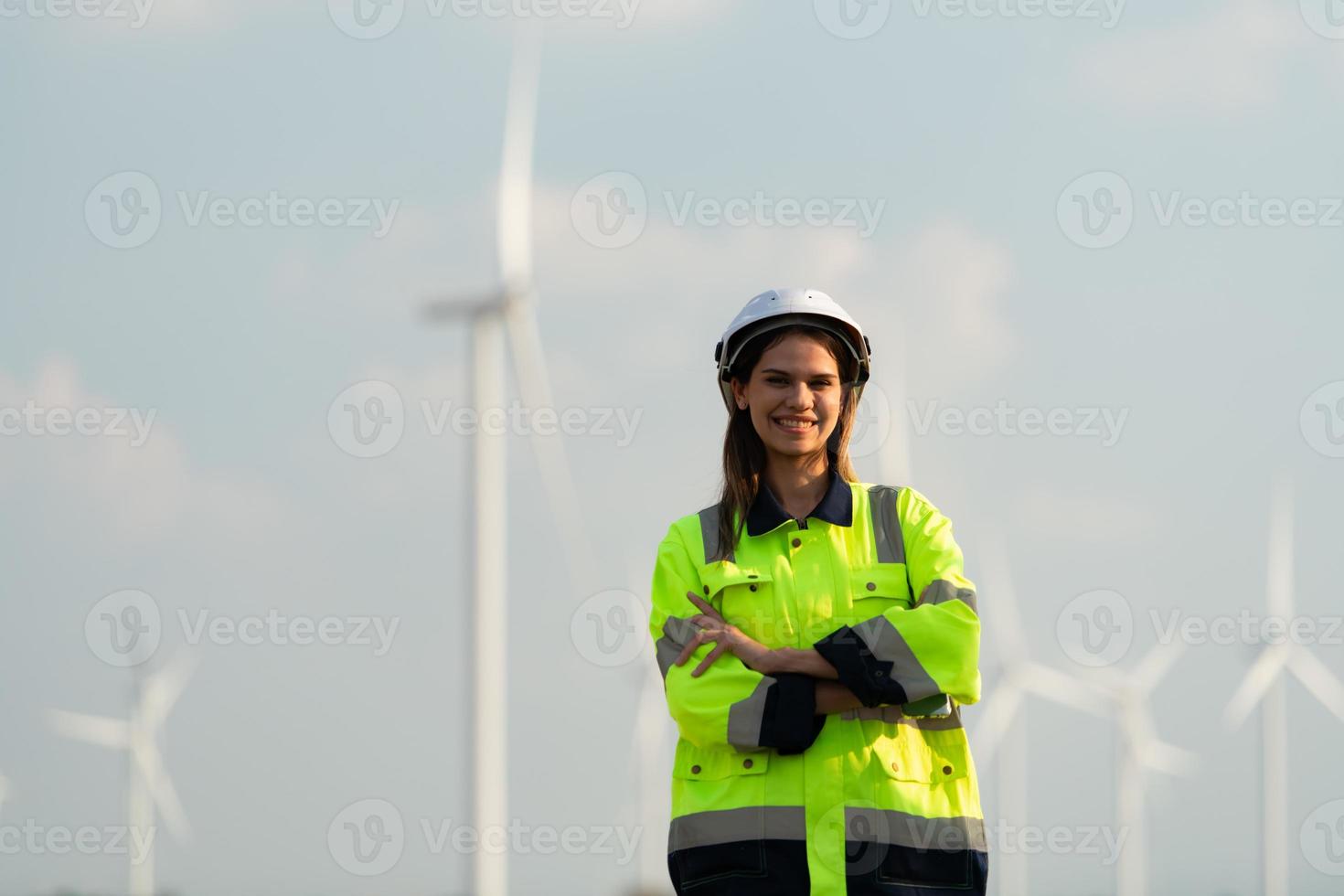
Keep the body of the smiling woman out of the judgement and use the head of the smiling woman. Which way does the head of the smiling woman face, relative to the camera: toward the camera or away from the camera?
toward the camera

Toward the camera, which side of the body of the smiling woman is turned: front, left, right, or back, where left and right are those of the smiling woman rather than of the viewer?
front
